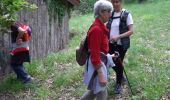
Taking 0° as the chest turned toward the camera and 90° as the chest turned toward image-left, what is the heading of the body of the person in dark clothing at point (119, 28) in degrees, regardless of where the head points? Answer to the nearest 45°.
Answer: approximately 45°

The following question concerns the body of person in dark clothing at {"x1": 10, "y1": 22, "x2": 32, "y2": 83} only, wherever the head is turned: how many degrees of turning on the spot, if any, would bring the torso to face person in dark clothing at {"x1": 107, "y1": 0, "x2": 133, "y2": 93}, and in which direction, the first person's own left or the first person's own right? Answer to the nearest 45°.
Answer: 0° — they already face them

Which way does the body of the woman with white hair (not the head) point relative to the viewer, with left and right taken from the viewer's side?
facing to the right of the viewer

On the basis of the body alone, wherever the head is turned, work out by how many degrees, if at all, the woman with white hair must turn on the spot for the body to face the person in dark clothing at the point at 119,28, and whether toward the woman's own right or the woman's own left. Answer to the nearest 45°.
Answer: approximately 90° to the woman's own left

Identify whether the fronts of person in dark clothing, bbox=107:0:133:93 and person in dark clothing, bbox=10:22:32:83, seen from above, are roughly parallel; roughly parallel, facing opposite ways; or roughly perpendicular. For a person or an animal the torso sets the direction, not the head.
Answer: roughly perpendicular

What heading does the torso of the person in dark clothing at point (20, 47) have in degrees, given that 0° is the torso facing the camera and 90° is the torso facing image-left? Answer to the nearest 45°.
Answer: approximately 315°

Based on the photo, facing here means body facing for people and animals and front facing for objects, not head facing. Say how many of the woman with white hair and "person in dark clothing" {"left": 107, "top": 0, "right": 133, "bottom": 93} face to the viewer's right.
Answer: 1
